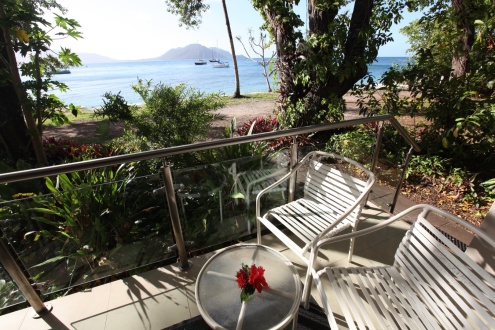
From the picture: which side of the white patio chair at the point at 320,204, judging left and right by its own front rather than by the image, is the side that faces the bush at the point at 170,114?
right

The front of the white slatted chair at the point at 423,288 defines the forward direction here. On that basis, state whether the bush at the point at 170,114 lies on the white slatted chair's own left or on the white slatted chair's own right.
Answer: on the white slatted chair's own right

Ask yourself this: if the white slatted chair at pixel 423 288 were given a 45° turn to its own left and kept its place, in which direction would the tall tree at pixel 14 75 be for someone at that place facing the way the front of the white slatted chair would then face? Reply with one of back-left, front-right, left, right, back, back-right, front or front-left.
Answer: right

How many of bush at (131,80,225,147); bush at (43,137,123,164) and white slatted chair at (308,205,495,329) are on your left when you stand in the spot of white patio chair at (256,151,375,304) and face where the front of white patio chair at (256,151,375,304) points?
1

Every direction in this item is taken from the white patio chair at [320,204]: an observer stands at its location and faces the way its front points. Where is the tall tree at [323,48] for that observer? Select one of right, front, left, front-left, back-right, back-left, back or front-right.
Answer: back-right

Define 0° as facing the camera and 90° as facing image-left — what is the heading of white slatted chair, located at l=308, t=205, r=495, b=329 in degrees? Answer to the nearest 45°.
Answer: approximately 45°

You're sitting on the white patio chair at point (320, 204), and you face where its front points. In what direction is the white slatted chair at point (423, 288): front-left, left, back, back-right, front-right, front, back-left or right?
left

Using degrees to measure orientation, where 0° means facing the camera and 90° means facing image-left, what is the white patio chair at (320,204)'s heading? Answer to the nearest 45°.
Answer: approximately 45°

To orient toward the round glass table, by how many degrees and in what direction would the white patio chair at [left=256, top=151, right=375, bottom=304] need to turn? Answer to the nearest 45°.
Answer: approximately 45° to its left

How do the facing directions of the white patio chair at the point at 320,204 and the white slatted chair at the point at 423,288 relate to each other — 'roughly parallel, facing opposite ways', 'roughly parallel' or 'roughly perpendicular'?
roughly parallel

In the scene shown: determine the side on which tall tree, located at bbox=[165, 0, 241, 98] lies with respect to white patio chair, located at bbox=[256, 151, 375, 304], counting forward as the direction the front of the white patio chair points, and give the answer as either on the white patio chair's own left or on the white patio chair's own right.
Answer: on the white patio chair's own right

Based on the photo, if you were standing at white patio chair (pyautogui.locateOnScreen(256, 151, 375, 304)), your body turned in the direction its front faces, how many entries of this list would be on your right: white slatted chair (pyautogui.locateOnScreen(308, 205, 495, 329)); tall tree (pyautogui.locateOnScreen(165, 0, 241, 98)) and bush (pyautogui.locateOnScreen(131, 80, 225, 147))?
2

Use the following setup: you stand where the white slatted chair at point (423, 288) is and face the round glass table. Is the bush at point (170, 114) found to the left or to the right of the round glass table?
right

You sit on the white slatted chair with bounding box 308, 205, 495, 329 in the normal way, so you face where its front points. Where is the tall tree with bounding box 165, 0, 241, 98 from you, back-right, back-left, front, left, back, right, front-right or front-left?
right

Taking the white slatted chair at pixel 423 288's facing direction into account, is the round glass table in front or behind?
in front

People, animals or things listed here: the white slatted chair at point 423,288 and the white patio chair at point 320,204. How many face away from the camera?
0
